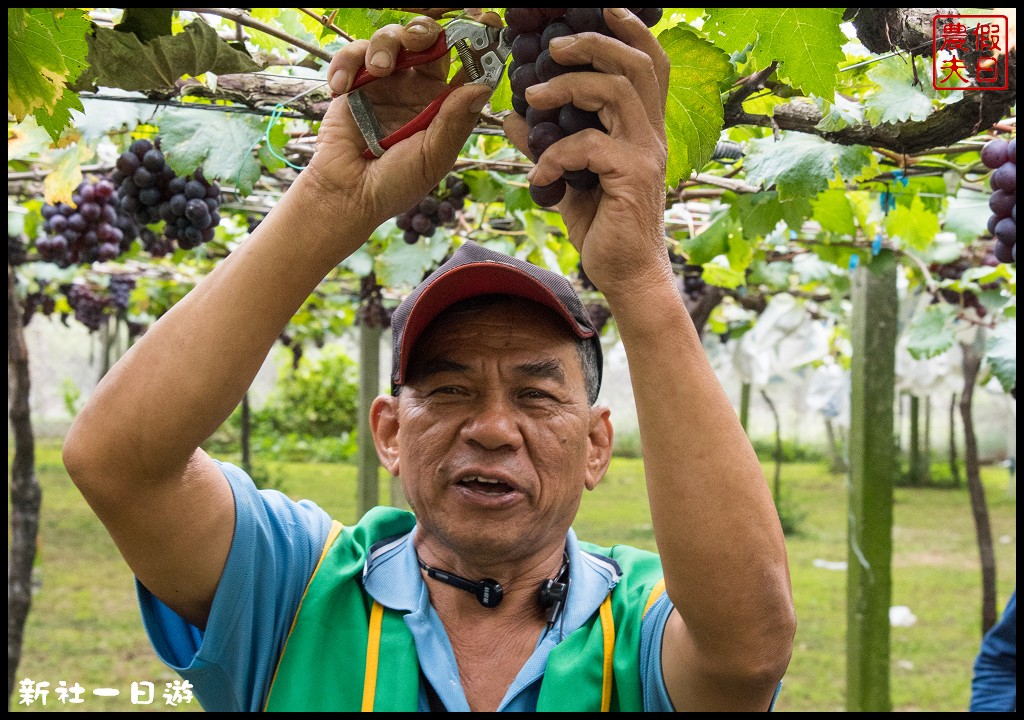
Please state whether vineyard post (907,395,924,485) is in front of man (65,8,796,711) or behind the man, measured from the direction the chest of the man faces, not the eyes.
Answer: behind

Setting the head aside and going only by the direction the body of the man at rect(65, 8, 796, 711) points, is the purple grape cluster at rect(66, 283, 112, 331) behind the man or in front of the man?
behind

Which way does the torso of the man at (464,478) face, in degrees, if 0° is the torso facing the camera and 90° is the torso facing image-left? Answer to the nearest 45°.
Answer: approximately 0°

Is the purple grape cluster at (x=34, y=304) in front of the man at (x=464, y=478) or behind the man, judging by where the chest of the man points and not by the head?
behind

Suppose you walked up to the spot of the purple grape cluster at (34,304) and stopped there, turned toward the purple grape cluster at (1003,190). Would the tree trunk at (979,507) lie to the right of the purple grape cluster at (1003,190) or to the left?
left

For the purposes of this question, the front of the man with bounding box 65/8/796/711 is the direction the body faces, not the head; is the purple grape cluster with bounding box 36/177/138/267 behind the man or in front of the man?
behind

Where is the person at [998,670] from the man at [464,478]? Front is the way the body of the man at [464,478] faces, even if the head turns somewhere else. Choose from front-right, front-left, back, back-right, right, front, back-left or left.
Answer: back-left

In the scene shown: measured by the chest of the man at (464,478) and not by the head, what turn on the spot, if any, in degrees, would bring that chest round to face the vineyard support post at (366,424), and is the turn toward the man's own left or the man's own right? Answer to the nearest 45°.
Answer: approximately 180°
